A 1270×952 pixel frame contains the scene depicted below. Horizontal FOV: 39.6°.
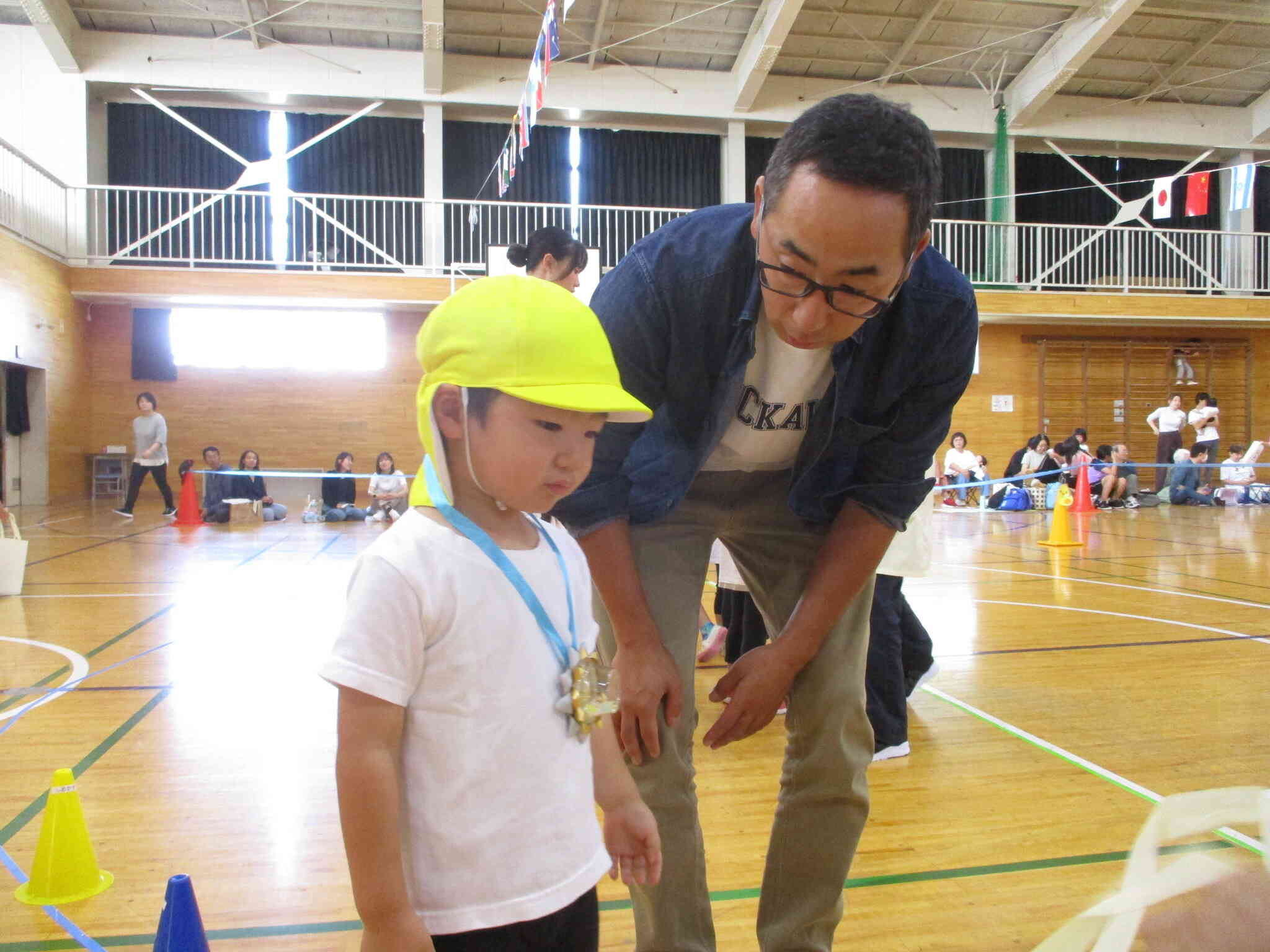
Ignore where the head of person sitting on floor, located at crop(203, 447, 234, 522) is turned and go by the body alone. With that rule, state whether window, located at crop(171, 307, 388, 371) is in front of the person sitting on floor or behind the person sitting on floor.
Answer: behind

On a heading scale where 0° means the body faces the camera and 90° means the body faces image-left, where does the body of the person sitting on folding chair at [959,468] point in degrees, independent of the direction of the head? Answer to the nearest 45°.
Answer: approximately 0°

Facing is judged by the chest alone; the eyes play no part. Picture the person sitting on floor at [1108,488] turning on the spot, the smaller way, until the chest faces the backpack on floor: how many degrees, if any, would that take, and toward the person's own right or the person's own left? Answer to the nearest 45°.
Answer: approximately 90° to the person's own right

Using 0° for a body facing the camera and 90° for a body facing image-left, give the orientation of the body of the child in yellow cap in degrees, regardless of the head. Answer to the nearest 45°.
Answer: approximately 315°

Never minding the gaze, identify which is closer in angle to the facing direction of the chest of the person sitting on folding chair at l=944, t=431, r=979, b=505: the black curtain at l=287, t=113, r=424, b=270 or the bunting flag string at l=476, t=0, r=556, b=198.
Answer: the bunting flag string

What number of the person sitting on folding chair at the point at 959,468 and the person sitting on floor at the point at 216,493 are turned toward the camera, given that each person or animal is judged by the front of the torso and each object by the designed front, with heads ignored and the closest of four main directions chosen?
2

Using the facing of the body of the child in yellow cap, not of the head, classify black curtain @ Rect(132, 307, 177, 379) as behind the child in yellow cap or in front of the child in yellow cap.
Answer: behind
